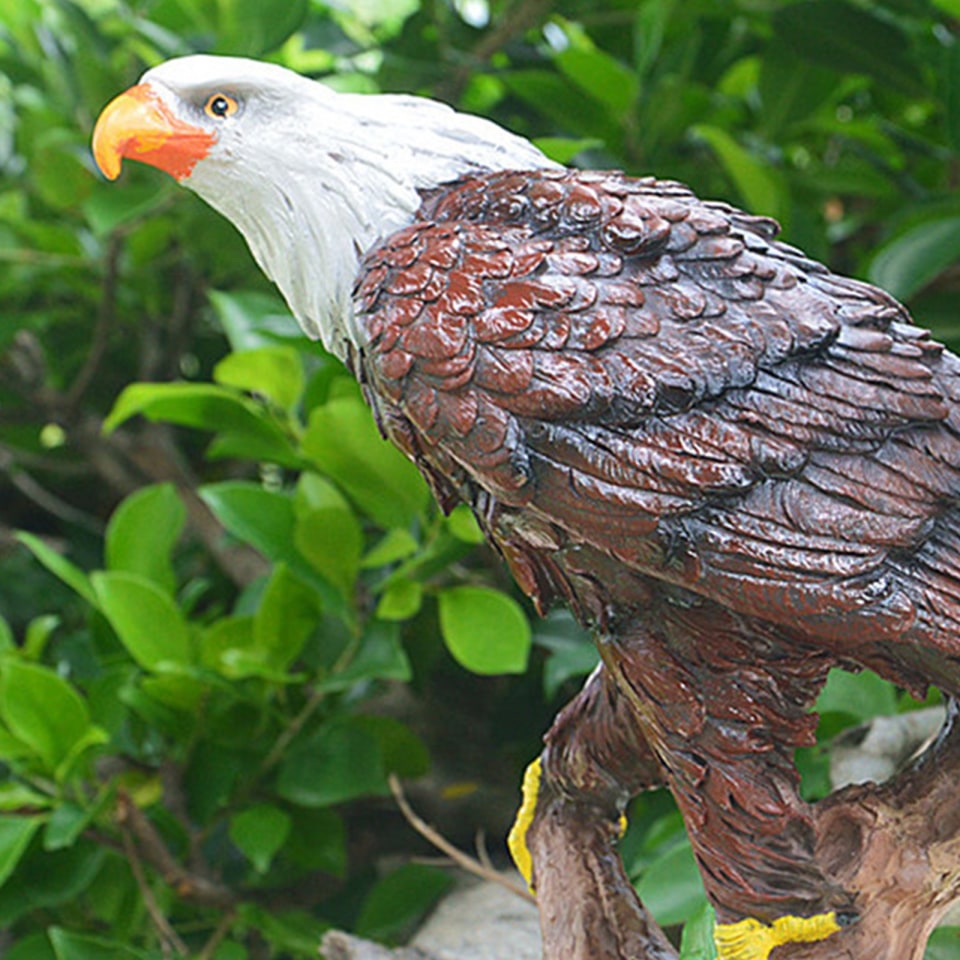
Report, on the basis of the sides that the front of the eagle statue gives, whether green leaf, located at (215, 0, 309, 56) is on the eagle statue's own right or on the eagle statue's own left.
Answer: on the eagle statue's own right

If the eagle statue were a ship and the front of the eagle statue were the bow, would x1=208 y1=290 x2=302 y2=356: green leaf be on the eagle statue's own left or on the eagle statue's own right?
on the eagle statue's own right

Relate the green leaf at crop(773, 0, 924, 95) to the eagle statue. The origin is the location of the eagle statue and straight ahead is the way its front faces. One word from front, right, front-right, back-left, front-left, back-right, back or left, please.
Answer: right

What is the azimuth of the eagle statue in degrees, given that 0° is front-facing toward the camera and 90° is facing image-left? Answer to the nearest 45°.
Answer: approximately 90°
